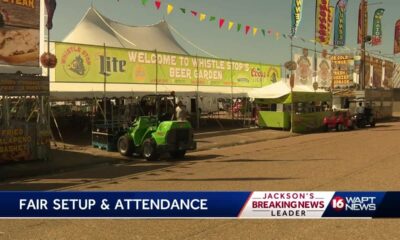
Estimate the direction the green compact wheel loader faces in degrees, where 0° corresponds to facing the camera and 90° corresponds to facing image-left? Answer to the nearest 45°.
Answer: approximately 135°

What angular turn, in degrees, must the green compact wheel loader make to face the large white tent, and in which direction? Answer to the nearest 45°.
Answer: approximately 45° to its right

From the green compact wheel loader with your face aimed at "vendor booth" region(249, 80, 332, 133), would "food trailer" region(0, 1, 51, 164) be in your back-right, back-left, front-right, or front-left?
back-left

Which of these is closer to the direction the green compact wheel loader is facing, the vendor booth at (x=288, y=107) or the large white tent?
the large white tent

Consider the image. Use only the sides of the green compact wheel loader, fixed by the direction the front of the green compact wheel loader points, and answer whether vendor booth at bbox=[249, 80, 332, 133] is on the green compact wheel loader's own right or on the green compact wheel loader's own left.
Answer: on the green compact wheel loader's own right

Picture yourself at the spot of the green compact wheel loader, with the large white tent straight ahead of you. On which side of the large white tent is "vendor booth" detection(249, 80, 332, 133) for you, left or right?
right
